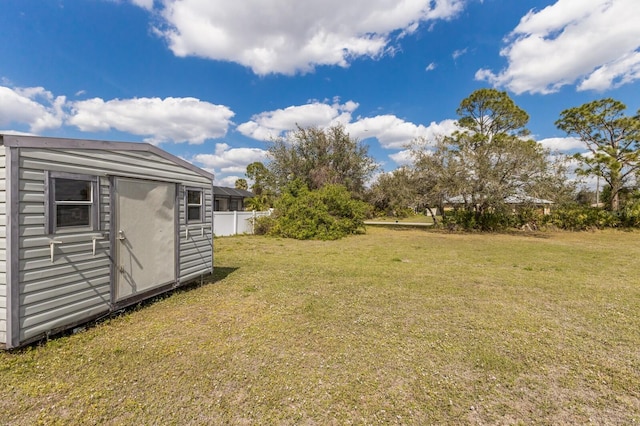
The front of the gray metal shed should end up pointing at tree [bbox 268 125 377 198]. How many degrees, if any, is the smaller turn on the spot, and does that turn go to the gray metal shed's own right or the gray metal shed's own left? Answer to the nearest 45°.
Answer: approximately 90° to the gray metal shed's own left

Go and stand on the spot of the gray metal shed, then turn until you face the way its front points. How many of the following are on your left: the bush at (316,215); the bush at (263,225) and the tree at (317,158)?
3

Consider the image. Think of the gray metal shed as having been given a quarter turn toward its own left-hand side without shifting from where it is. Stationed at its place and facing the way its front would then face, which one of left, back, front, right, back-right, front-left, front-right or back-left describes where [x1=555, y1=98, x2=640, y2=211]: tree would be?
front-right

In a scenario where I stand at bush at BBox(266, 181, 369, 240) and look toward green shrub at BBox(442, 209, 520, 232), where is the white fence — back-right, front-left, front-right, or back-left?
back-left

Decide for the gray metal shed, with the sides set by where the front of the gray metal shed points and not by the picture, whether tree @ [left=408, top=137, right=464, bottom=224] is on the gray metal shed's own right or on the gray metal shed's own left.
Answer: on the gray metal shed's own left

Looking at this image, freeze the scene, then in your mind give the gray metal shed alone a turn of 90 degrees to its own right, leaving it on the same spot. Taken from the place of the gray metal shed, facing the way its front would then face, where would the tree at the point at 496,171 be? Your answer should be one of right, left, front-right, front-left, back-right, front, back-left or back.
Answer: back-left

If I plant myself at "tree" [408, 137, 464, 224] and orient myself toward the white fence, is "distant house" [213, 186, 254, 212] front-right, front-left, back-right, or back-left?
front-right

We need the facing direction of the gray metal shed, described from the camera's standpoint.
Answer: facing the viewer and to the right of the viewer

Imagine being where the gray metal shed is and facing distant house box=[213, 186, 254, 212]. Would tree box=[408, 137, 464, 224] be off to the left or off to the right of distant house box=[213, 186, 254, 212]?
right

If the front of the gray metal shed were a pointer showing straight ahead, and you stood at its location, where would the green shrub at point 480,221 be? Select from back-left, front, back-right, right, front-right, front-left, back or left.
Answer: front-left

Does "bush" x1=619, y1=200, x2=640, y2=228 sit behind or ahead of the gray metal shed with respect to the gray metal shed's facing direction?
ahead

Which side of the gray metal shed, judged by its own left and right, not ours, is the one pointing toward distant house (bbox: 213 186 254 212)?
left

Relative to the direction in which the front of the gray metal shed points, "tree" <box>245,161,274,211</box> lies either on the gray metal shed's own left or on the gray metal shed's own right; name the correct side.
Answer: on the gray metal shed's own left

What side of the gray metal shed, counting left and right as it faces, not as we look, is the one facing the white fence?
left

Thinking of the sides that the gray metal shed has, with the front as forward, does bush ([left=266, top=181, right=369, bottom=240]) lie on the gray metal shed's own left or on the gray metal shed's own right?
on the gray metal shed's own left
